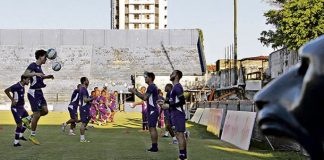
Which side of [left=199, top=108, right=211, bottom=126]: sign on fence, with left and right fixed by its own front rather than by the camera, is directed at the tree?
back

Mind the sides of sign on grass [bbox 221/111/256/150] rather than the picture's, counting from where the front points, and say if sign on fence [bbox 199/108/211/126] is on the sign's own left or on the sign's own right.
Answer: on the sign's own right

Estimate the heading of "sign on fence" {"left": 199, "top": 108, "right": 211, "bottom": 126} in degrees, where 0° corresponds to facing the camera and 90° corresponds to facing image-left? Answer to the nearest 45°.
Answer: approximately 45°

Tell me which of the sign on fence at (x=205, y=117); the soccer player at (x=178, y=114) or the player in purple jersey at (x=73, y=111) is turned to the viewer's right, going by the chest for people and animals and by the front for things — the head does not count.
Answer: the player in purple jersey

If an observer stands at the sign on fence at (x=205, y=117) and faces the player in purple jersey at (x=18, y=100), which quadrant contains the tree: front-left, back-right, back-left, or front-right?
back-left

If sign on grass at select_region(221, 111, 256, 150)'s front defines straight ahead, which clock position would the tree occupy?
The tree is roughly at 5 o'clock from the sign on grass.

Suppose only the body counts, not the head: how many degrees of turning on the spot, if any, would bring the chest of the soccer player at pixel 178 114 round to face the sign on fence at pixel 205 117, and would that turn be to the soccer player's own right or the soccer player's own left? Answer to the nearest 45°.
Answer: approximately 90° to the soccer player's own right

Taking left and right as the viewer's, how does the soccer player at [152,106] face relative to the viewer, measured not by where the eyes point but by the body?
facing to the left of the viewer

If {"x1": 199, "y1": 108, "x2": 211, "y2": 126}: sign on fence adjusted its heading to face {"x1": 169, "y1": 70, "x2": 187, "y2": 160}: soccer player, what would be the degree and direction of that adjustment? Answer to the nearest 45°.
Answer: approximately 45° to its left
